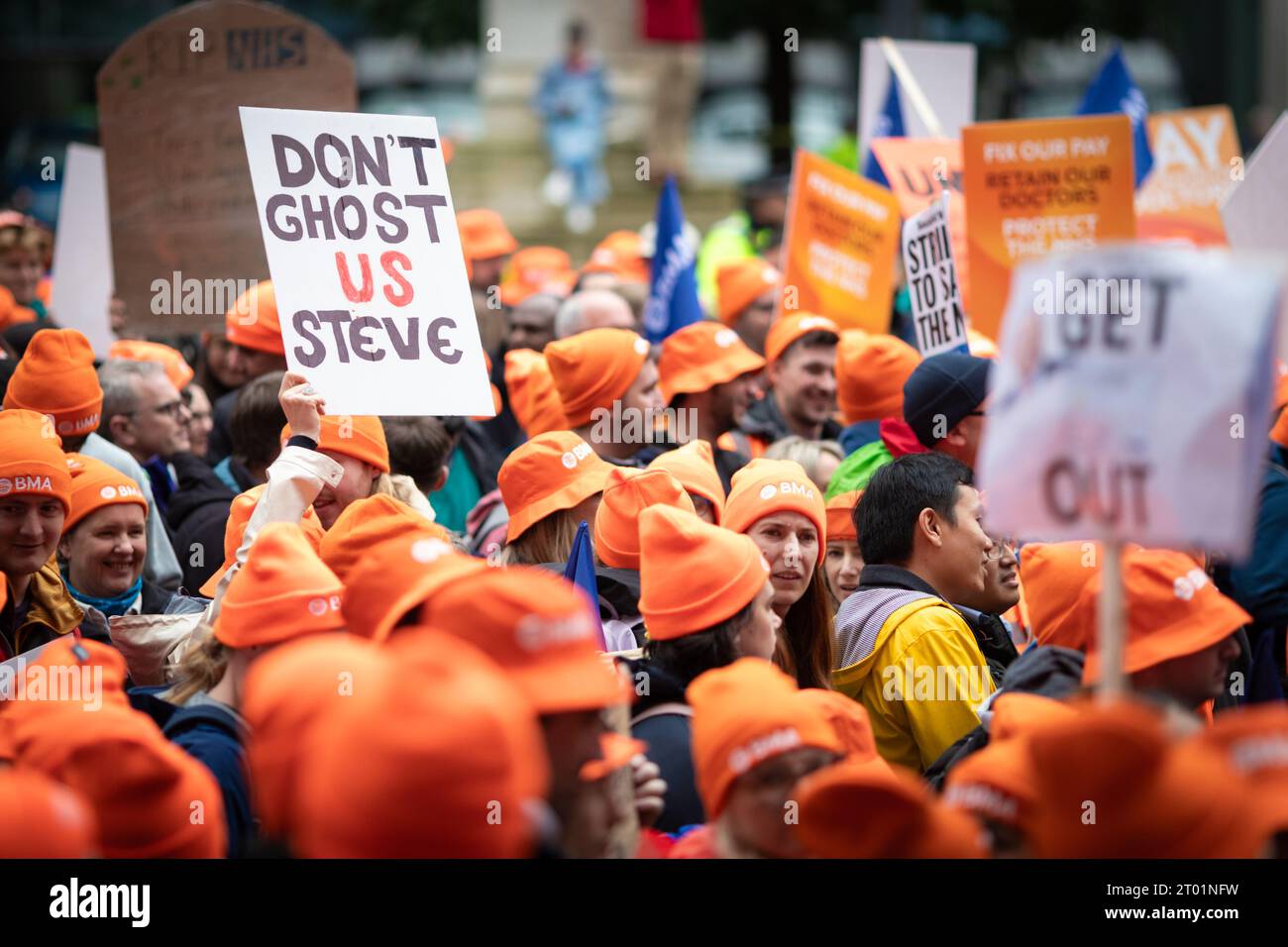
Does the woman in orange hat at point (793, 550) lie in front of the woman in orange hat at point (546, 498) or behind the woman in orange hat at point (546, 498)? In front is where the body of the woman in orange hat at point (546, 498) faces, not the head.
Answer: in front

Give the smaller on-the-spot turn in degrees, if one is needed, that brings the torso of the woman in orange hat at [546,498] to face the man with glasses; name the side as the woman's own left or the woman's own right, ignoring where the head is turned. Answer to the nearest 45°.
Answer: approximately 135° to the woman's own left

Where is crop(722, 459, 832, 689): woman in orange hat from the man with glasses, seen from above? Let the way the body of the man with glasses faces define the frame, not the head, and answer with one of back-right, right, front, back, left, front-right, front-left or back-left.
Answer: front-right

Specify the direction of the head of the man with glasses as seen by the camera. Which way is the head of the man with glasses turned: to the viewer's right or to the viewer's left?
to the viewer's right

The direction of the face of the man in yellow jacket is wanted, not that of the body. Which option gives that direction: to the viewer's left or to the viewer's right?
to the viewer's right

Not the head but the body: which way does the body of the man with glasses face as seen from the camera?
to the viewer's right

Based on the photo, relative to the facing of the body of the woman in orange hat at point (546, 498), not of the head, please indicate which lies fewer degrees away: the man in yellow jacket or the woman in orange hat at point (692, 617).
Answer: the man in yellow jacket

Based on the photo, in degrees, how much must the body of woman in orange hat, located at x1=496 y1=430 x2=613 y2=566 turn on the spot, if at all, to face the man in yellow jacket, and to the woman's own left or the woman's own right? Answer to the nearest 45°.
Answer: approximately 45° to the woman's own right

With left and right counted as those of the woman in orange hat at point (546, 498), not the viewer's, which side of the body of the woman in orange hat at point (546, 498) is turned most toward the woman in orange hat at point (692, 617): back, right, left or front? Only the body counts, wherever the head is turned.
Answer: right

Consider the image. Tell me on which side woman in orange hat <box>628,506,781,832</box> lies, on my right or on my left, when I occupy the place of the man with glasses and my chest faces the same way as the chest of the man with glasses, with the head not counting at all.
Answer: on my right
